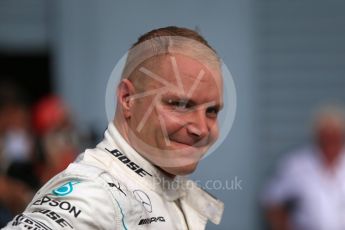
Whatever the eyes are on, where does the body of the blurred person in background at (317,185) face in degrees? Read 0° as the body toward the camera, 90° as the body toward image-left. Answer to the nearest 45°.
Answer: approximately 0°

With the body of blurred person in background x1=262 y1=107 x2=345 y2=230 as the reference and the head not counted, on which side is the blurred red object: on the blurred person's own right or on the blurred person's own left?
on the blurred person's own right

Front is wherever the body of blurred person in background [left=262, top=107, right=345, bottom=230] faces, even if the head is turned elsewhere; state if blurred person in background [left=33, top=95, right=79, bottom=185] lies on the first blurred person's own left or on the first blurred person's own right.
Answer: on the first blurred person's own right
